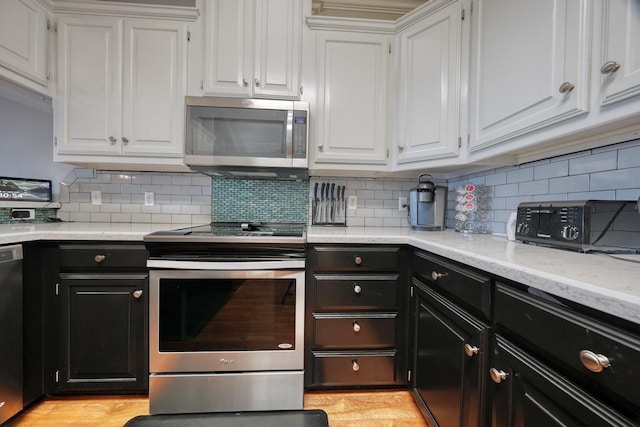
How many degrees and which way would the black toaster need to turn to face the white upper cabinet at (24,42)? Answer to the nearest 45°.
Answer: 0° — it already faces it

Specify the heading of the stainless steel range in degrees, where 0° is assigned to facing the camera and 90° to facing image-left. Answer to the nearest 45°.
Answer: approximately 0°

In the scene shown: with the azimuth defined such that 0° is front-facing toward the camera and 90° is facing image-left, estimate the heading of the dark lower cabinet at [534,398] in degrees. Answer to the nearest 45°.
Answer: approximately 45°

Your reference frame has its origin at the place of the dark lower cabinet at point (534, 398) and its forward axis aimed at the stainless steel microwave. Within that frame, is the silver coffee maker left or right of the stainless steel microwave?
right

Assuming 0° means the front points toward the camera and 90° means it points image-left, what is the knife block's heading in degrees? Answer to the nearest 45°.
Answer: approximately 0°

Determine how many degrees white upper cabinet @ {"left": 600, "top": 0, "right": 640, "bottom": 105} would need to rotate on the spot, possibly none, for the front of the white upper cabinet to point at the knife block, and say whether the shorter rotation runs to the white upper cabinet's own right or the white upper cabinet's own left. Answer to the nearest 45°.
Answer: approximately 45° to the white upper cabinet's own right

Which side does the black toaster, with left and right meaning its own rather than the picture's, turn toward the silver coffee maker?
right

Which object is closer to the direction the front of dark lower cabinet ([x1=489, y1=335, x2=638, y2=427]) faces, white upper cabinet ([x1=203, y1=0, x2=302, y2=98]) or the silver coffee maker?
the white upper cabinet
